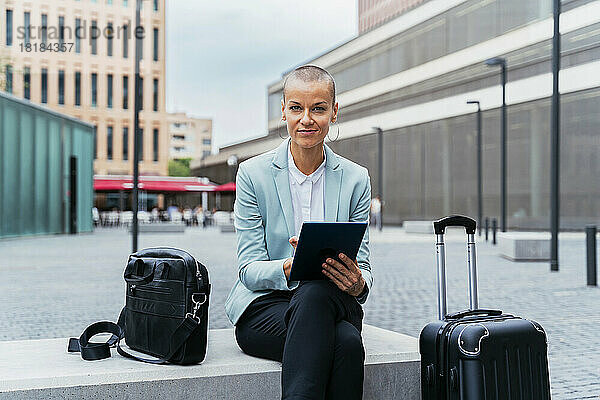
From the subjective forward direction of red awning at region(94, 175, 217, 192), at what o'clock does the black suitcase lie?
The black suitcase is roughly at 12 o'clock from the red awning.

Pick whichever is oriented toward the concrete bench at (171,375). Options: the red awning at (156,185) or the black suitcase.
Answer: the red awning

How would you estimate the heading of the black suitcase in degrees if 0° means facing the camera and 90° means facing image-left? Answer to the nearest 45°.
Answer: approximately 315°

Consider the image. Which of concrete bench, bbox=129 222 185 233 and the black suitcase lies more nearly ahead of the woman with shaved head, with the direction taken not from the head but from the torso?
the black suitcase

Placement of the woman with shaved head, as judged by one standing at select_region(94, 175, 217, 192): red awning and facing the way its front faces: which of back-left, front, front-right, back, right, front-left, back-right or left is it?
front

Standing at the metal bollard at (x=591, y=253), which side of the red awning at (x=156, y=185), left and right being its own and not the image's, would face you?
front

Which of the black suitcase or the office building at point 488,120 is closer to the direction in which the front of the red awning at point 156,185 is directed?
the black suitcase

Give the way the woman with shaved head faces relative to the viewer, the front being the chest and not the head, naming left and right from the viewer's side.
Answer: facing the viewer

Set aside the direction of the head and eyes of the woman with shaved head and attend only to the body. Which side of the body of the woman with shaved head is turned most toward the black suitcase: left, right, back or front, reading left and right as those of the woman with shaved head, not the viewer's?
left

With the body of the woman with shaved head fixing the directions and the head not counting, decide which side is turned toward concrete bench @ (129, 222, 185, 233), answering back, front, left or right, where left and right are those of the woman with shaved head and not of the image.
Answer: back

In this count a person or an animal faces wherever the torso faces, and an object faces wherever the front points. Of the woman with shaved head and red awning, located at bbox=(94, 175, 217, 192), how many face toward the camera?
2
